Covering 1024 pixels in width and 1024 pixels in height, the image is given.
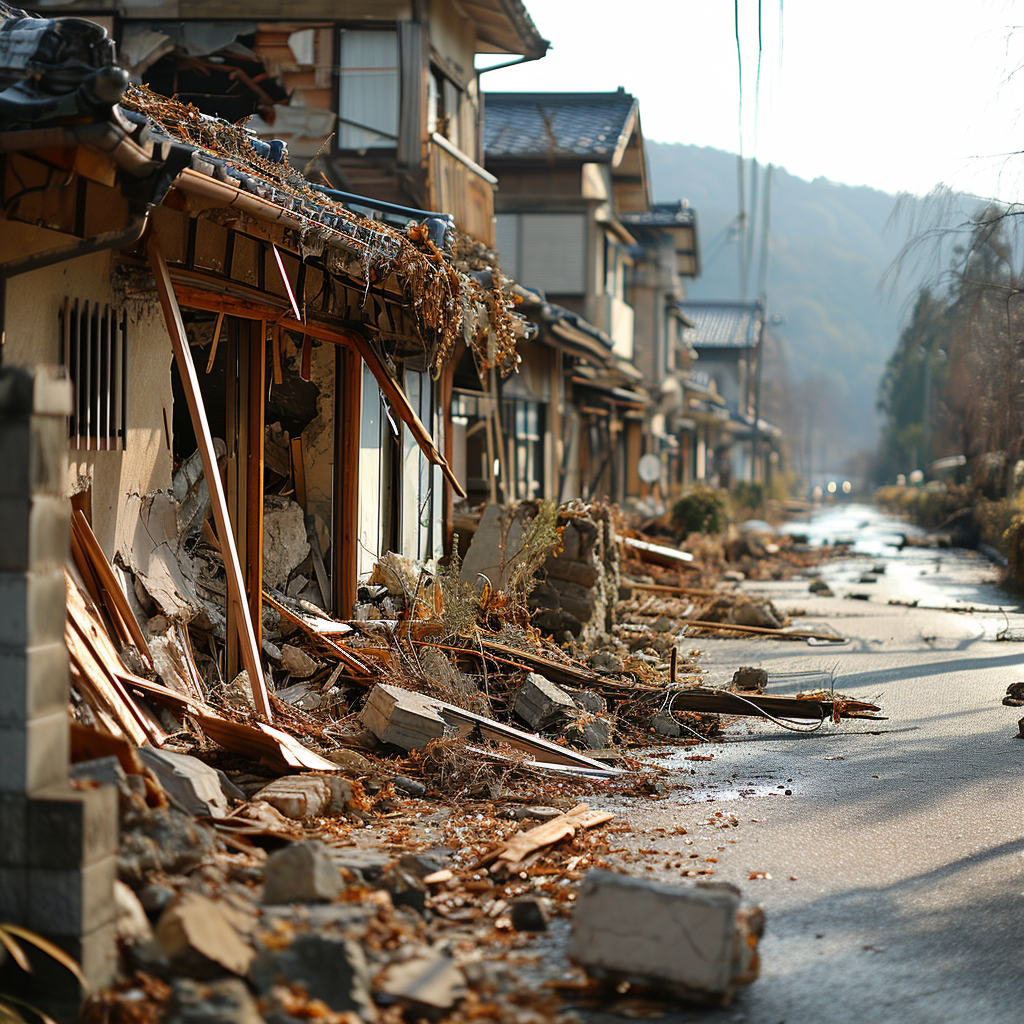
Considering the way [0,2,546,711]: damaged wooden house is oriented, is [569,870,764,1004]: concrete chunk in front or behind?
in front

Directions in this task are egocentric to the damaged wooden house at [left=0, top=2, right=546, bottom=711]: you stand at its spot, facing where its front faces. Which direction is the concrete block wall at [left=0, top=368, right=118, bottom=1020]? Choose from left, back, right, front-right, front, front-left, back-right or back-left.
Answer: front-right

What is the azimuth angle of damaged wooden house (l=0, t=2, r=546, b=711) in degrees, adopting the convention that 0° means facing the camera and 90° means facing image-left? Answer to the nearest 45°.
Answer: approximately 315°

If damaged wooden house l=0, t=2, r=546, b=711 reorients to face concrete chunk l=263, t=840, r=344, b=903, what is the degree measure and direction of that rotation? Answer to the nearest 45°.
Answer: approximately 45° to its right
